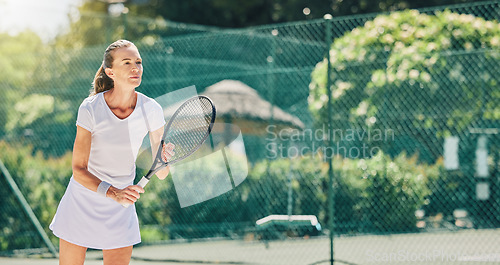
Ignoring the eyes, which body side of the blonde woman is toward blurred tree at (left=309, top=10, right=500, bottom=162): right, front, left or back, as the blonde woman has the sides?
left

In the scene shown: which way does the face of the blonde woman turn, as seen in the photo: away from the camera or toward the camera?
toward the camera

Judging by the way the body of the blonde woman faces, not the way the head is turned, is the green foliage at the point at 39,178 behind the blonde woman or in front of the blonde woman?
behind

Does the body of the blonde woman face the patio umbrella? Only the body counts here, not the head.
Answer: no

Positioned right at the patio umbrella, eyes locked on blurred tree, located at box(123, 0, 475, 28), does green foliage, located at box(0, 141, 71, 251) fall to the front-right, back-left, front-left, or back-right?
back-left

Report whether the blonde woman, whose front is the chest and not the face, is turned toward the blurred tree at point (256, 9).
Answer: no

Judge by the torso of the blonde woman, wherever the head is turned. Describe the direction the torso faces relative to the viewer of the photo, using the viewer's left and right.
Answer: facing the viewer and to the right of the viewer
